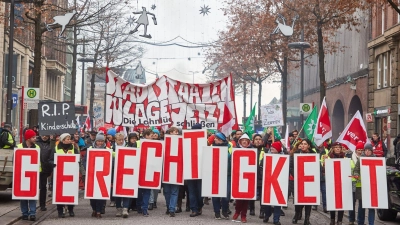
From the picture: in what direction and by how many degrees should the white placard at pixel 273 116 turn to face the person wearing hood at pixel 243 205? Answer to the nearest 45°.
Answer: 0° — it already faces them

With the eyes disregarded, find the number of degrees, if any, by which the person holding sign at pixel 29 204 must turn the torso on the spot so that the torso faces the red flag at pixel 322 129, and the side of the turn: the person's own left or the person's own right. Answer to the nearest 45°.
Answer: approximately 90° to the person's own left

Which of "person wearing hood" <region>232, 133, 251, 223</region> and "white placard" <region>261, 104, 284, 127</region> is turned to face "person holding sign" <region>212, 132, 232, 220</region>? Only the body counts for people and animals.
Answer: the white placard

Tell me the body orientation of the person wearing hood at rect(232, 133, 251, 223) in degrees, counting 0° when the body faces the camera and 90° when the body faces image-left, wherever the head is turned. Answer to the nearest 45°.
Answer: approximately 0°

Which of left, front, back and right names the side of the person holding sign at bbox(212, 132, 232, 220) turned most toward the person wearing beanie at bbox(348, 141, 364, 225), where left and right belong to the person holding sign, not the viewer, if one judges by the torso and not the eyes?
left
